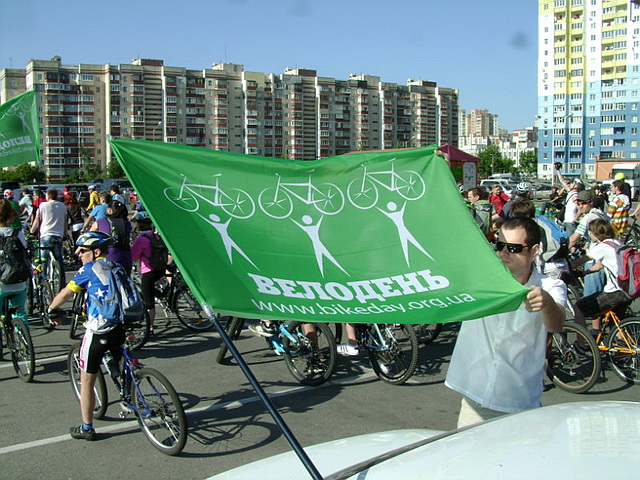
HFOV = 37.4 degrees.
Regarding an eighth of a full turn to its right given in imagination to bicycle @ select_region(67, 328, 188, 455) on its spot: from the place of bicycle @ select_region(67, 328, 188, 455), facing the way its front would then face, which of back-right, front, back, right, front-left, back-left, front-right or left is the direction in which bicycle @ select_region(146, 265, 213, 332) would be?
front

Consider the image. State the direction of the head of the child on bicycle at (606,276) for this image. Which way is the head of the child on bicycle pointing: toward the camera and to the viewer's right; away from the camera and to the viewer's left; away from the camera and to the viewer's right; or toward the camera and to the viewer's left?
away from the camera and to the viewer's left

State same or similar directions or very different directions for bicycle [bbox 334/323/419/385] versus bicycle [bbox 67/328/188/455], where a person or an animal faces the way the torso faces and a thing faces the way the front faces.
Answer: same or similar directions

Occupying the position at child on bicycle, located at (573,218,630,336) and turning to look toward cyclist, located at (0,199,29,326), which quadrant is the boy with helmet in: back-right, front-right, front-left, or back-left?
front-left

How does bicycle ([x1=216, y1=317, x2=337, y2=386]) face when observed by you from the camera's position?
facing away from the viewer and to the left of the viewer

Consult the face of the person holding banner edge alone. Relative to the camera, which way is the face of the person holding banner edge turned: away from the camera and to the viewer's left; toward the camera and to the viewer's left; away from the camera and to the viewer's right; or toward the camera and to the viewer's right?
toward the camera and to the viewer's left

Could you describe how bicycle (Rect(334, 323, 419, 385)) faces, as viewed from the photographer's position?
facing away from the viewer and to the left of the viewer

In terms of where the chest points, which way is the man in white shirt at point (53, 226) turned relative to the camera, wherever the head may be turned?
away from the camera

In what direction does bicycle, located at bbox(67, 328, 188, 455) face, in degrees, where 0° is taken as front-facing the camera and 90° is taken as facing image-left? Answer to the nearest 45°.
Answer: approximately 135°

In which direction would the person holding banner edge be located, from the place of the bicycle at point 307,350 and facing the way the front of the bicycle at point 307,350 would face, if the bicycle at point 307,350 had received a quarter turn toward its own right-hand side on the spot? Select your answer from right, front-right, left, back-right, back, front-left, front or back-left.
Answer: back-right

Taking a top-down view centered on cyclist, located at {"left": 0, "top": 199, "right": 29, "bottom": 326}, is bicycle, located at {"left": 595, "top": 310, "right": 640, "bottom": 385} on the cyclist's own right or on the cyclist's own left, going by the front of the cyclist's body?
on the cyclist's own right

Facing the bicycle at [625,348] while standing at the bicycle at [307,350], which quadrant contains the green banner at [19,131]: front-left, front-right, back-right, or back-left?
back-left

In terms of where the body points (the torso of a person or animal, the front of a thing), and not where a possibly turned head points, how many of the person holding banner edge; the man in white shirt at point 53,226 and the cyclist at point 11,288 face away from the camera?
2
